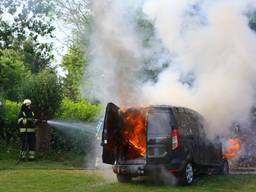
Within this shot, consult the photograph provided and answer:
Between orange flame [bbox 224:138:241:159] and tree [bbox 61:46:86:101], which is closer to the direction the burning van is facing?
the orange flame

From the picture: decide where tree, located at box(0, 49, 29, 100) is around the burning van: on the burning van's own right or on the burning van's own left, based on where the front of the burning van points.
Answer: on the burning van's own left

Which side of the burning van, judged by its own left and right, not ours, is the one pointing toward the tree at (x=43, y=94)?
left

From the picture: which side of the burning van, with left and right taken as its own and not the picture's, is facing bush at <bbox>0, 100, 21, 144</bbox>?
left

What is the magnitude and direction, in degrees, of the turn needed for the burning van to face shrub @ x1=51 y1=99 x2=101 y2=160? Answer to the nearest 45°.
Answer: approximately 90° to its left

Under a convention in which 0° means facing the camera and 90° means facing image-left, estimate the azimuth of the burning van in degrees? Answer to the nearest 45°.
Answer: approximately 225°

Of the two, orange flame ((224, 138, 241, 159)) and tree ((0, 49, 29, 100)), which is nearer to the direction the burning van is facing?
the orange flame

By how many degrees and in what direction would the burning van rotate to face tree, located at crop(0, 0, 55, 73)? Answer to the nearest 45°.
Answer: approximately 90° to its left
